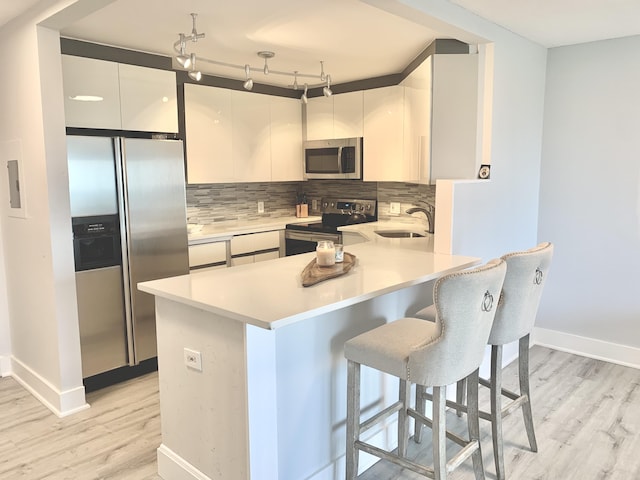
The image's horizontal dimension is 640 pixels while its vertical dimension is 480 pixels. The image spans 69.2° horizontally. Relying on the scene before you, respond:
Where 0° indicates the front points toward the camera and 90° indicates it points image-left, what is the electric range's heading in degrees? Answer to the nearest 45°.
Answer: approximately 45°

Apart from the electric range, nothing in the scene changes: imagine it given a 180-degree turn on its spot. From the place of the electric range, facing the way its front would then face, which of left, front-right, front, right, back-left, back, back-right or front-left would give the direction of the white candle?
back-right

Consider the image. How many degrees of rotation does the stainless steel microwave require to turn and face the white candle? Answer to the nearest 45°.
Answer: approximately 45° to its left

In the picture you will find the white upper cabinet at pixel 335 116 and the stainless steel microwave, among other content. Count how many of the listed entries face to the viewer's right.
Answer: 0

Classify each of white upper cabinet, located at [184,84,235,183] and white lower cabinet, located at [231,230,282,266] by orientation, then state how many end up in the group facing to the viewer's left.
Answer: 0

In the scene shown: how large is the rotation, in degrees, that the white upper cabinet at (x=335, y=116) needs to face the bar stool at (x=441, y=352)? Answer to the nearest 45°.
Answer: approximately 45° to its left

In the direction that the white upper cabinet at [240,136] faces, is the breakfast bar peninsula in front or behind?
in front

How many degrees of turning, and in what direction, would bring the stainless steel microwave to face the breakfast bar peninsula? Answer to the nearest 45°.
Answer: approximately 45° to its left

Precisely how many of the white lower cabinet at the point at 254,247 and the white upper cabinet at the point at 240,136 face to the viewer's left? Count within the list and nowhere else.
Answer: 0

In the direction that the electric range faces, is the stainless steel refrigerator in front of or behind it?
in front

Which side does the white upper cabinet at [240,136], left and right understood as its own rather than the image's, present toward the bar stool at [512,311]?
front

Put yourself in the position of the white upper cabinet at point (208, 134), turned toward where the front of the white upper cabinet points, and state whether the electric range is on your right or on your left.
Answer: on your left

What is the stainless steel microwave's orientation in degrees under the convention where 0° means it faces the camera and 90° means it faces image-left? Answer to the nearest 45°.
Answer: approximately 45°

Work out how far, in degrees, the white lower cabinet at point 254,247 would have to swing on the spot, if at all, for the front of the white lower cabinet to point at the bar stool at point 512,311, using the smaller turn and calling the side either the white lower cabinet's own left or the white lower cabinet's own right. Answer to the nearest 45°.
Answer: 0° — it already faces it

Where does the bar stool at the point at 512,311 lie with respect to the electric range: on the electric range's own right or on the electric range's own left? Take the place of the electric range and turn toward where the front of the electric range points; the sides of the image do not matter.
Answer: on the electric range's own left
